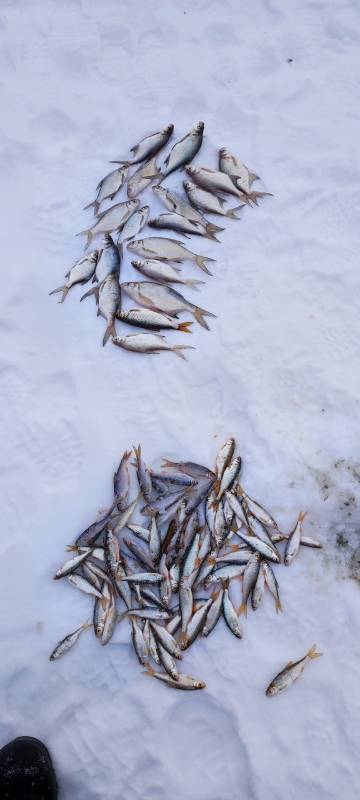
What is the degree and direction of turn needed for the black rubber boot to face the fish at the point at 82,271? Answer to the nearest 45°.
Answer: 0° — it already faces it

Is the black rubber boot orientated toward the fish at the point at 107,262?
yes

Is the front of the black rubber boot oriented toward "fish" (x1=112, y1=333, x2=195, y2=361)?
yes

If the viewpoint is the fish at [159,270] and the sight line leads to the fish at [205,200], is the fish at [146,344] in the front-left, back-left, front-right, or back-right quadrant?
back-right

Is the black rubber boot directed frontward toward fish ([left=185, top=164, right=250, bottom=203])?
yes

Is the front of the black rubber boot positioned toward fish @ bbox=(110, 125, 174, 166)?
yes

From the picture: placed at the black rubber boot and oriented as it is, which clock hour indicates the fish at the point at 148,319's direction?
The fish is roughly at 12 o'clock from the black rubber boot.

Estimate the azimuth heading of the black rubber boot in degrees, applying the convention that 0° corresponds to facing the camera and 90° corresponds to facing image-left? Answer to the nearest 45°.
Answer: approximately 180°
